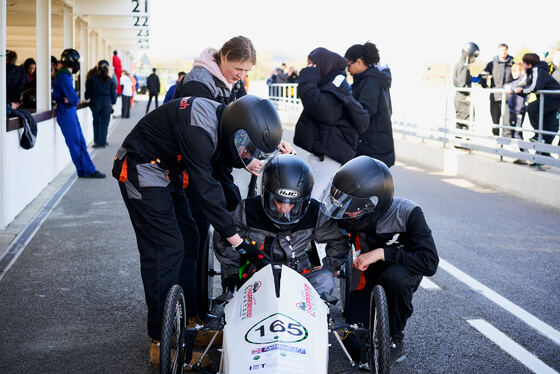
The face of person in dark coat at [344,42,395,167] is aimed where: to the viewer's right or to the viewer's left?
to the viewer's left

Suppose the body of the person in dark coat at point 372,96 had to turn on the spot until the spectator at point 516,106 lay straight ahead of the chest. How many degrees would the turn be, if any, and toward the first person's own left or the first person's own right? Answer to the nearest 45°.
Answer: approximately 90° to the first person's own right

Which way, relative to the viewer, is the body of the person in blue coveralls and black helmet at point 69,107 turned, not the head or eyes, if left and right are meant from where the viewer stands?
facing to the right of the viewer

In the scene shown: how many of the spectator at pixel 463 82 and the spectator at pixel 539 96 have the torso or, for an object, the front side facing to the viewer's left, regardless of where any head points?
1

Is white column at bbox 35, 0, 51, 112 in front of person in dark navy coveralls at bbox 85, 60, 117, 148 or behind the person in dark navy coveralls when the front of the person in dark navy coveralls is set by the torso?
behind

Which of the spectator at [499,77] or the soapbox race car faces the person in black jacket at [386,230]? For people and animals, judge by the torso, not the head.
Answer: the spectator

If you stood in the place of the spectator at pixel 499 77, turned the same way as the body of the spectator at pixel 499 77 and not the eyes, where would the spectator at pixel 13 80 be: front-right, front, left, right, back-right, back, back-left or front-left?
front-right

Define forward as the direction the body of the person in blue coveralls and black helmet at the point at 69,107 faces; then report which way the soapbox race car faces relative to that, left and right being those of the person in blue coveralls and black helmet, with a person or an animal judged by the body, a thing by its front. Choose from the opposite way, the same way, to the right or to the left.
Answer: to the right
